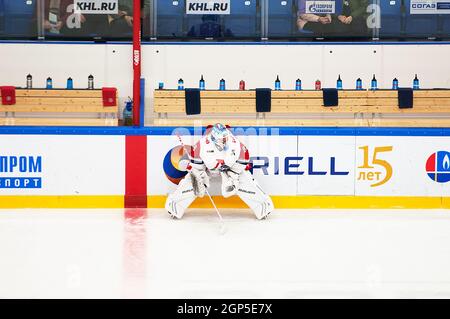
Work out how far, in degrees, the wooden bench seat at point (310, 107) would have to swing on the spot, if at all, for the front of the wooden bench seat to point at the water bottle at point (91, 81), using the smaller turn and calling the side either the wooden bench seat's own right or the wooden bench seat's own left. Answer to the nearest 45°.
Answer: approximately 90° to the wooden bench seat's own right

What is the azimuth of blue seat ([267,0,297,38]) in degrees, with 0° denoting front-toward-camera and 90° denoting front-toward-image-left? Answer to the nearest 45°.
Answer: approximately 0°

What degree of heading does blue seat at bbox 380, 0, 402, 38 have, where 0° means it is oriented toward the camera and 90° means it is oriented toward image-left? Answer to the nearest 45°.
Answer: approximately 0°

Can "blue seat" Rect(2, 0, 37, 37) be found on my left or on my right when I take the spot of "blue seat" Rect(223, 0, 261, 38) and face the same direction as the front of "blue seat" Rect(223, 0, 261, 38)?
on my right

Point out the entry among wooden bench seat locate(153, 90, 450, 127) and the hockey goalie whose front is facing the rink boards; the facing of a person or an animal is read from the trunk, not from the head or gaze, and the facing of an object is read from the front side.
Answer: the wooden bench seat

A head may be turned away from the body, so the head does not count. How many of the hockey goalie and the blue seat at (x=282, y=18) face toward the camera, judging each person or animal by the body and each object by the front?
2

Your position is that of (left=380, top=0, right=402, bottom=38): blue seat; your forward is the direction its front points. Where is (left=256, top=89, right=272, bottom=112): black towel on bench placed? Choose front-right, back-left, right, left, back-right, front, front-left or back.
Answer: front-right

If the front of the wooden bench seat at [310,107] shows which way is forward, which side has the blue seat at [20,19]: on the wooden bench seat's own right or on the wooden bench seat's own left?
on the wooden bench seat's own right

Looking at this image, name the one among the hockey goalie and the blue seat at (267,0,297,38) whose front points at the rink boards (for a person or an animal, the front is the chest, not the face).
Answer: the blue seat

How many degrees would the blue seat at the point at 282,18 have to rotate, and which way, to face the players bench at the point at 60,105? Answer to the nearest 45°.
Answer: approximately 90° to its right

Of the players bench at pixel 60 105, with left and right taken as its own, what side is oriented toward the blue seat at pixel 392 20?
left
